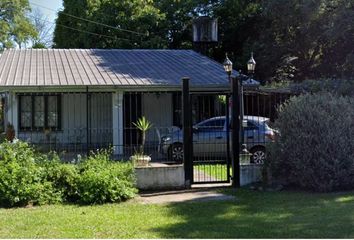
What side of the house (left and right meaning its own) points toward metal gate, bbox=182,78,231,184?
front

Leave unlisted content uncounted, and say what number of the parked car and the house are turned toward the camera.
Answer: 1

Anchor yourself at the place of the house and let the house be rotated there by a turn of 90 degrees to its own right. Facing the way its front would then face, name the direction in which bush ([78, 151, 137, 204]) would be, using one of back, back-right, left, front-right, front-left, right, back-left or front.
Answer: left

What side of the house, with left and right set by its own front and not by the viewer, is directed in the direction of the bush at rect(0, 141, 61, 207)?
front

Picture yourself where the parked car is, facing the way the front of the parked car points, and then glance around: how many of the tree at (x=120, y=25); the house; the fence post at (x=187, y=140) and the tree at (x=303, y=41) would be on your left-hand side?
1

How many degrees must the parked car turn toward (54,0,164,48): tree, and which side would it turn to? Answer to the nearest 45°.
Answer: approximately 90° to its right

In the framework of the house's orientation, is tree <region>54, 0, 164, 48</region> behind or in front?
behind

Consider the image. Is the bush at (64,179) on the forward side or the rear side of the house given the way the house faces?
on the forward side

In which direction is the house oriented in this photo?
toward the camera

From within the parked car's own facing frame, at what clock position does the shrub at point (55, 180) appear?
The shrub is roughly at 10 o'clock from the parked car.

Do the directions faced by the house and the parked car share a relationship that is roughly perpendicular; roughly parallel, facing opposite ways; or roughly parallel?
roughly perpendicular

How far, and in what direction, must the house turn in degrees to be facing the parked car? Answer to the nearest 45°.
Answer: approximately 45° to its left

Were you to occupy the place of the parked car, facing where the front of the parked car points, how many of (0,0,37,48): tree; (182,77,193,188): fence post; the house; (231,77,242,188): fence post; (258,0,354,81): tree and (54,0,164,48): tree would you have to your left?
2
